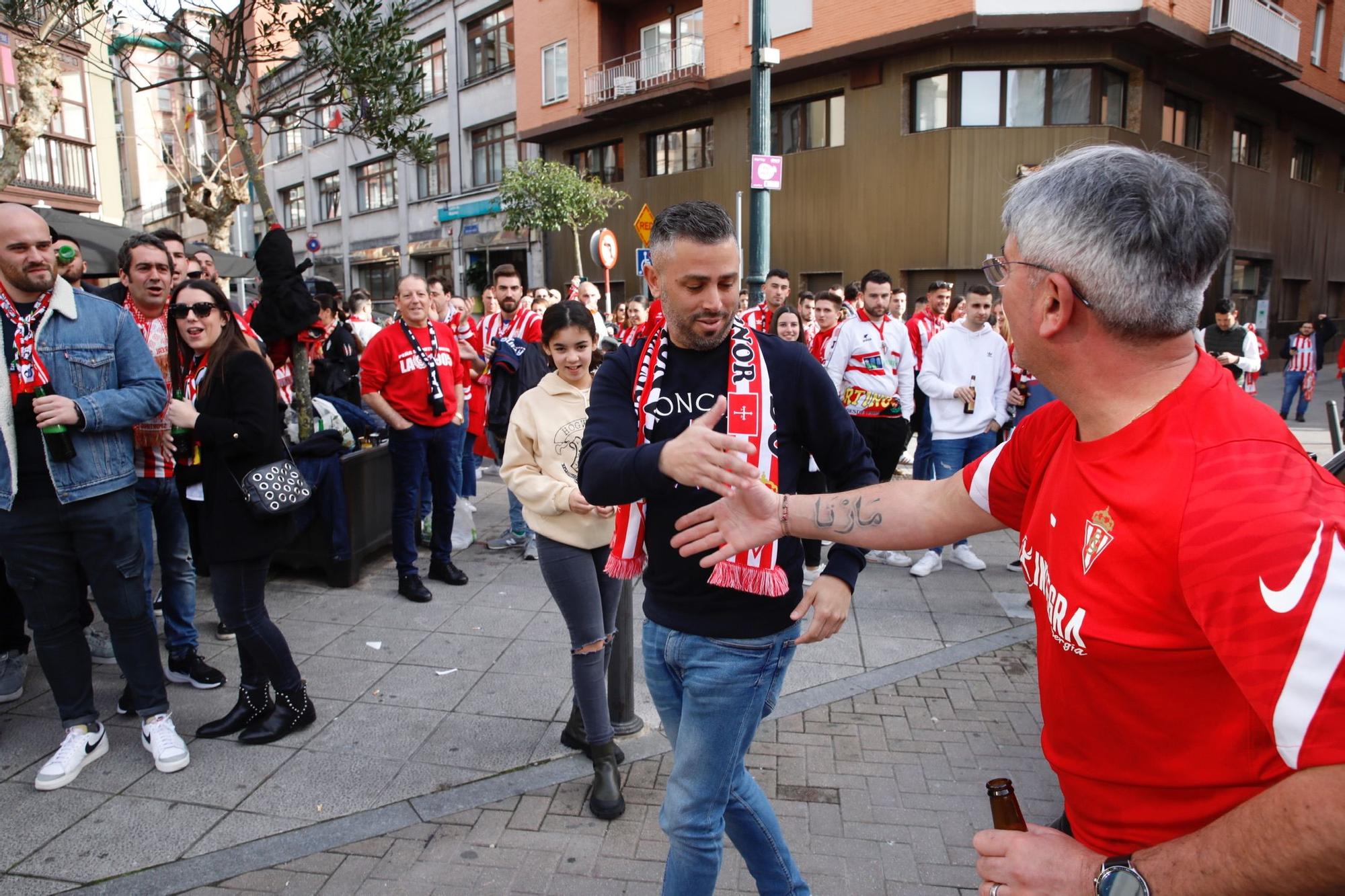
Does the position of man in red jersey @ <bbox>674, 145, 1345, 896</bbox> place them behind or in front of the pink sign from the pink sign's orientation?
in front

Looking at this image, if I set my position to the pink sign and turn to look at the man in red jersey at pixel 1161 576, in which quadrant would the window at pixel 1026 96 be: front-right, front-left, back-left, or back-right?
back-left

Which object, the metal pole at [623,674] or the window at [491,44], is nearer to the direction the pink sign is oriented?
the metal pole

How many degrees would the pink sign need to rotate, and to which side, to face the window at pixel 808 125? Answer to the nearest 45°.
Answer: approximately 180°

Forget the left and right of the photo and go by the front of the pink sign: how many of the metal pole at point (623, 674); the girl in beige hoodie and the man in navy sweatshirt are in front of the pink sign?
3

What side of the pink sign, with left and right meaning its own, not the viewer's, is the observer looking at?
front

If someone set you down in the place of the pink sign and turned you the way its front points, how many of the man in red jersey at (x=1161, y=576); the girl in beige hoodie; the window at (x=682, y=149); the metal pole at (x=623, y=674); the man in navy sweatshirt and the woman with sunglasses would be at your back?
1

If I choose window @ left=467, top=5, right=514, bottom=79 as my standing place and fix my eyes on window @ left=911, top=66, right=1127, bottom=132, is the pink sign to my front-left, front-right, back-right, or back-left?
front-right

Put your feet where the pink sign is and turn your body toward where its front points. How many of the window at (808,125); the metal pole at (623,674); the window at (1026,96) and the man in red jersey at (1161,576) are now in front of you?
2

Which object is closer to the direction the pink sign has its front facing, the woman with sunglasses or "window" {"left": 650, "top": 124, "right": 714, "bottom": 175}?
the woman with sunglasses

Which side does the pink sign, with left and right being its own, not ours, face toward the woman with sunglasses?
front

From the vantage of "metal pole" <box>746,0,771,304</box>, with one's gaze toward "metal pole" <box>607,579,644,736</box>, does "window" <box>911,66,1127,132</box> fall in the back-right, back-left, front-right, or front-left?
back-left

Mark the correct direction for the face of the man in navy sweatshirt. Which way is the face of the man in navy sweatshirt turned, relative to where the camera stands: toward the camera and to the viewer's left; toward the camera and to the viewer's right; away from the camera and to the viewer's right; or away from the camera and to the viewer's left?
toward the camera and to the viewer's right

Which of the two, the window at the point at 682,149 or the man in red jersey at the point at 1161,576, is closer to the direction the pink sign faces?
the man in red jersey

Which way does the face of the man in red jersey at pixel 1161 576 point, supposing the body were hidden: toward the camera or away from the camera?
away from the camera

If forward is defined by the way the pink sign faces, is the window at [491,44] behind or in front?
behind

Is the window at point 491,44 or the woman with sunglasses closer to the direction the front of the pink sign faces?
the woman with sunglasses

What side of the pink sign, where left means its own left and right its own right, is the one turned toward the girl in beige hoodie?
front

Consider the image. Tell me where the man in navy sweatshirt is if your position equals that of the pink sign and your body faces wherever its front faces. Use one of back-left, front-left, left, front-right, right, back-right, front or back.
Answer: front
